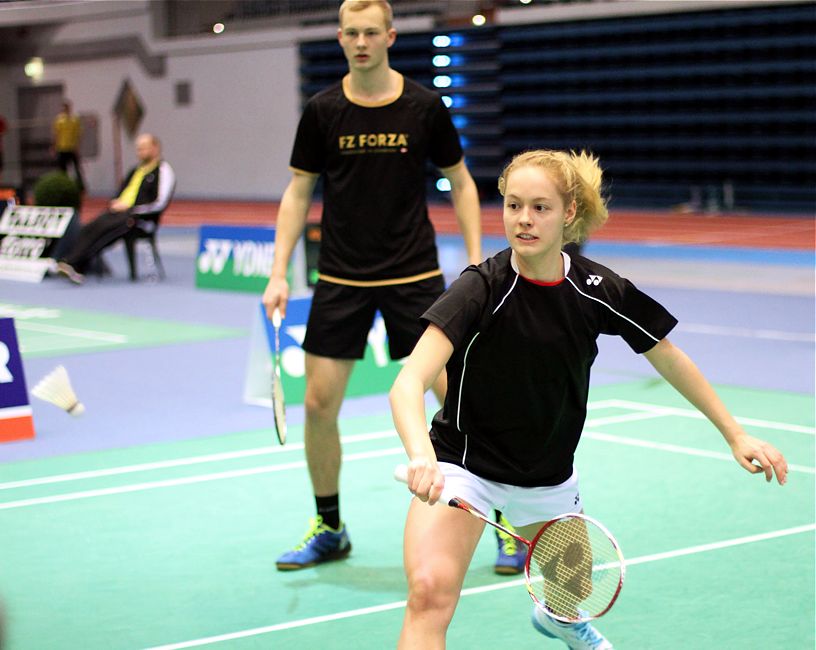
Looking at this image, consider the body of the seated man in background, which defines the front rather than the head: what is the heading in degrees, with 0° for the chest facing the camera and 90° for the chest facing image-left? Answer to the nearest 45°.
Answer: approximately 45°

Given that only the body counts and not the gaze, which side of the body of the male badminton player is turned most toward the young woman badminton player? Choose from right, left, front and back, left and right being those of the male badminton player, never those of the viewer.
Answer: front

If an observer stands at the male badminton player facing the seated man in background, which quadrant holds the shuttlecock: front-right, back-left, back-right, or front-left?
front-left

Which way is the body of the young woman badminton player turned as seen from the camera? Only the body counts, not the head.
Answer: toward the camera

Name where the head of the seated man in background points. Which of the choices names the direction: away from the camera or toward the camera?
toward the camera

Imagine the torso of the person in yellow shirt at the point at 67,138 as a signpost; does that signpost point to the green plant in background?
yes

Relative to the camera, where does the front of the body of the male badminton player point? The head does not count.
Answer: toward the camera

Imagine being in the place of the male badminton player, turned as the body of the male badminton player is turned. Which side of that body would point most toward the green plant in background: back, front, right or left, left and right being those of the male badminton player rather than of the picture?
back

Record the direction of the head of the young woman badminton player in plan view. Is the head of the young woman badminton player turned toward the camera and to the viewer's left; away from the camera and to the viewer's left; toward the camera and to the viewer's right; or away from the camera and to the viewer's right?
toward the camera and to the viewer's left

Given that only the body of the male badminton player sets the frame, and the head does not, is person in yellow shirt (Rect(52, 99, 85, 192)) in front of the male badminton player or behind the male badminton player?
behind
